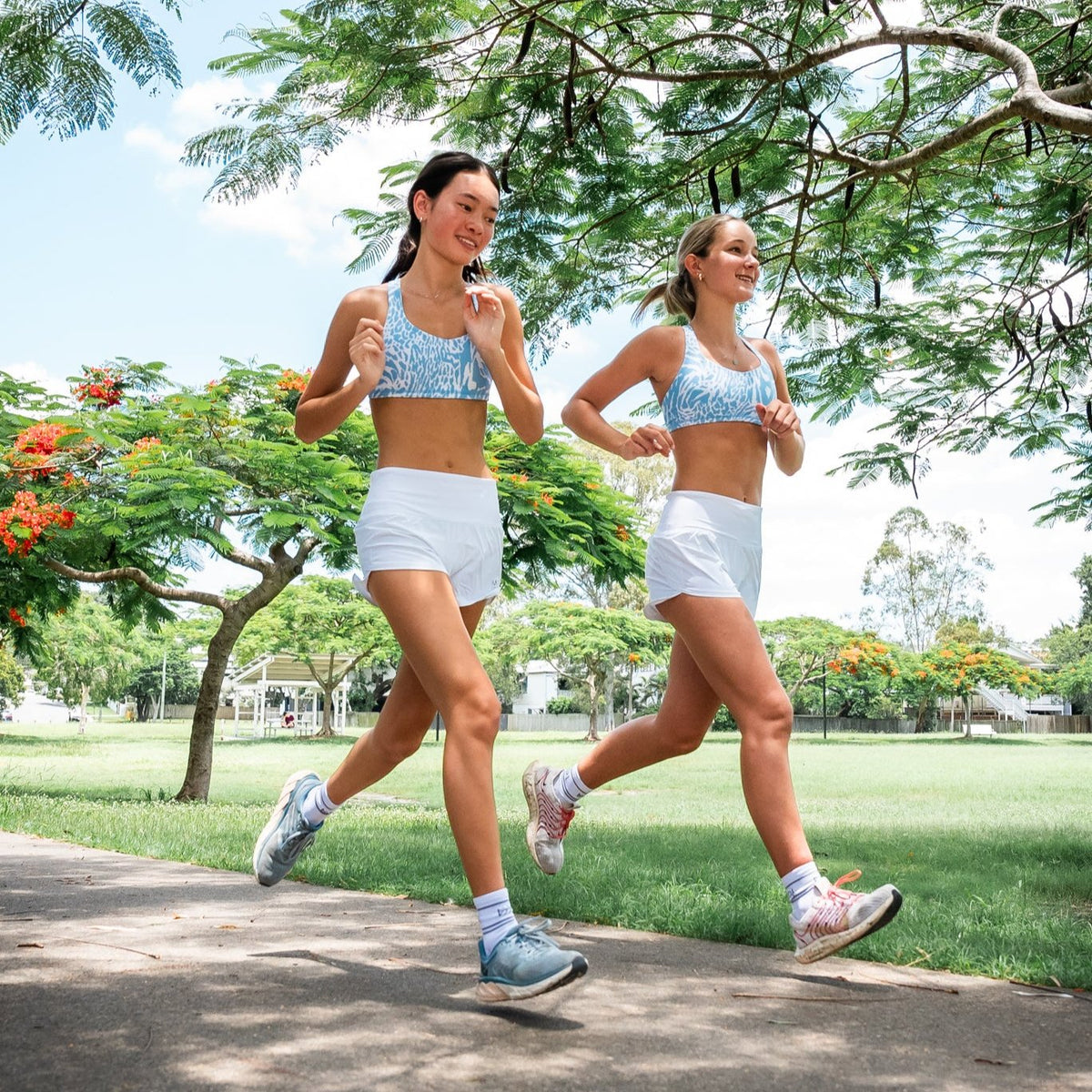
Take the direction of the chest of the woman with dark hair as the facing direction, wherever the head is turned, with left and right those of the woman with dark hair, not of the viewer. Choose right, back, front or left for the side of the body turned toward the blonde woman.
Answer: left

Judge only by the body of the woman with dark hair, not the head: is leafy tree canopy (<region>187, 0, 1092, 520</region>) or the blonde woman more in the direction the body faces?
the blonde woman

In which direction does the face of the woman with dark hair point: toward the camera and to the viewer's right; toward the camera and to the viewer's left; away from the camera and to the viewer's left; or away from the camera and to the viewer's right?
toward the camera and to the viewer's right

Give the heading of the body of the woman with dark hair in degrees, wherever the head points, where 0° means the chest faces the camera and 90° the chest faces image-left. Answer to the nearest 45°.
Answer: approximately 315°

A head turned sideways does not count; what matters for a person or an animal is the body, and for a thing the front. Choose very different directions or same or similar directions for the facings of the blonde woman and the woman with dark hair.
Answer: same or similar directions

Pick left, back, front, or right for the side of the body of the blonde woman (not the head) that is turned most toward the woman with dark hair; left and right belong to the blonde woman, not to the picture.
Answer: right

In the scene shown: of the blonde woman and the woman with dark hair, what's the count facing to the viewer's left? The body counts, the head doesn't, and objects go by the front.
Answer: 0

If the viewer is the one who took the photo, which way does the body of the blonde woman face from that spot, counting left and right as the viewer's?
facing the viewer and to the right of the viewer
